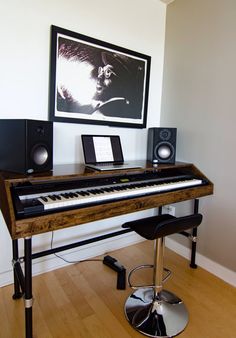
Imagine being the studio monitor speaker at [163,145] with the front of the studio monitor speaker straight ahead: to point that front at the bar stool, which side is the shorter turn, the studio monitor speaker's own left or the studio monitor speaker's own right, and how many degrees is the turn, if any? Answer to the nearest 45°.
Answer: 0° — it already faces it

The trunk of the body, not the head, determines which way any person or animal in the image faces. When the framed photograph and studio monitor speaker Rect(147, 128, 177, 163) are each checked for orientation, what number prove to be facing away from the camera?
0

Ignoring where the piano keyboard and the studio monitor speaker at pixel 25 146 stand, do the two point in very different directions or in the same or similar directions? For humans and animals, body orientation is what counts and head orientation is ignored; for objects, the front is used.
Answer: same or similar directions

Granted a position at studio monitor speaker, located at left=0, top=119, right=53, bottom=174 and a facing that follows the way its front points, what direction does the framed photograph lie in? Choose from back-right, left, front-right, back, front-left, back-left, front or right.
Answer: left

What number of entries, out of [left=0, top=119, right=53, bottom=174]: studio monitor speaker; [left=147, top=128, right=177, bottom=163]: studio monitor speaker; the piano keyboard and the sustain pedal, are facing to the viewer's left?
0

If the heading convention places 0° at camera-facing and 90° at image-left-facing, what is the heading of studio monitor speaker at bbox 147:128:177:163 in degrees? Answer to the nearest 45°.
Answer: approximately 0°

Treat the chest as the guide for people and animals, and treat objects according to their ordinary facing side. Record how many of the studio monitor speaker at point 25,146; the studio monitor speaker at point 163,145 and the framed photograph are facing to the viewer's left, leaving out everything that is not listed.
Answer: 0

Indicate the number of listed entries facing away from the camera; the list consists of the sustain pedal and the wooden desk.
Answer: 0

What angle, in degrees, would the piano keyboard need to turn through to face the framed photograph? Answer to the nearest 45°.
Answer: approximately 135° to its left

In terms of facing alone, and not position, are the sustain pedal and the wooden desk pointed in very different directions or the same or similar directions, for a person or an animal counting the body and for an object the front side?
same or similar directions

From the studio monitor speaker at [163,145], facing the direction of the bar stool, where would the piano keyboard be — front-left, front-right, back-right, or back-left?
front-right

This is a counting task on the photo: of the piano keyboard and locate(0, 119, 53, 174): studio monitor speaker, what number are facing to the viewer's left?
0

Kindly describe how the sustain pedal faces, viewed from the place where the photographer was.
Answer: facing the viewer and to the right of the viewer
